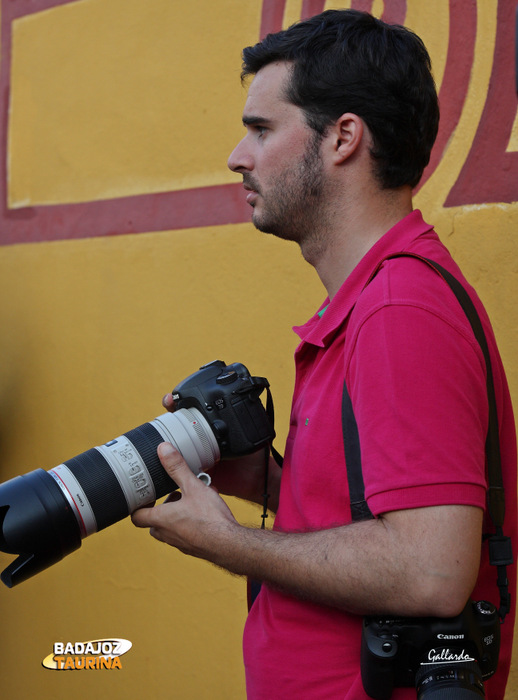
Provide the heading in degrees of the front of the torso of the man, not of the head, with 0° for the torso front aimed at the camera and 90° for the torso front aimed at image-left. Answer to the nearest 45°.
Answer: approximately 90°

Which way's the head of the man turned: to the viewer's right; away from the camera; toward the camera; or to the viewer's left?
to the viewer's left
